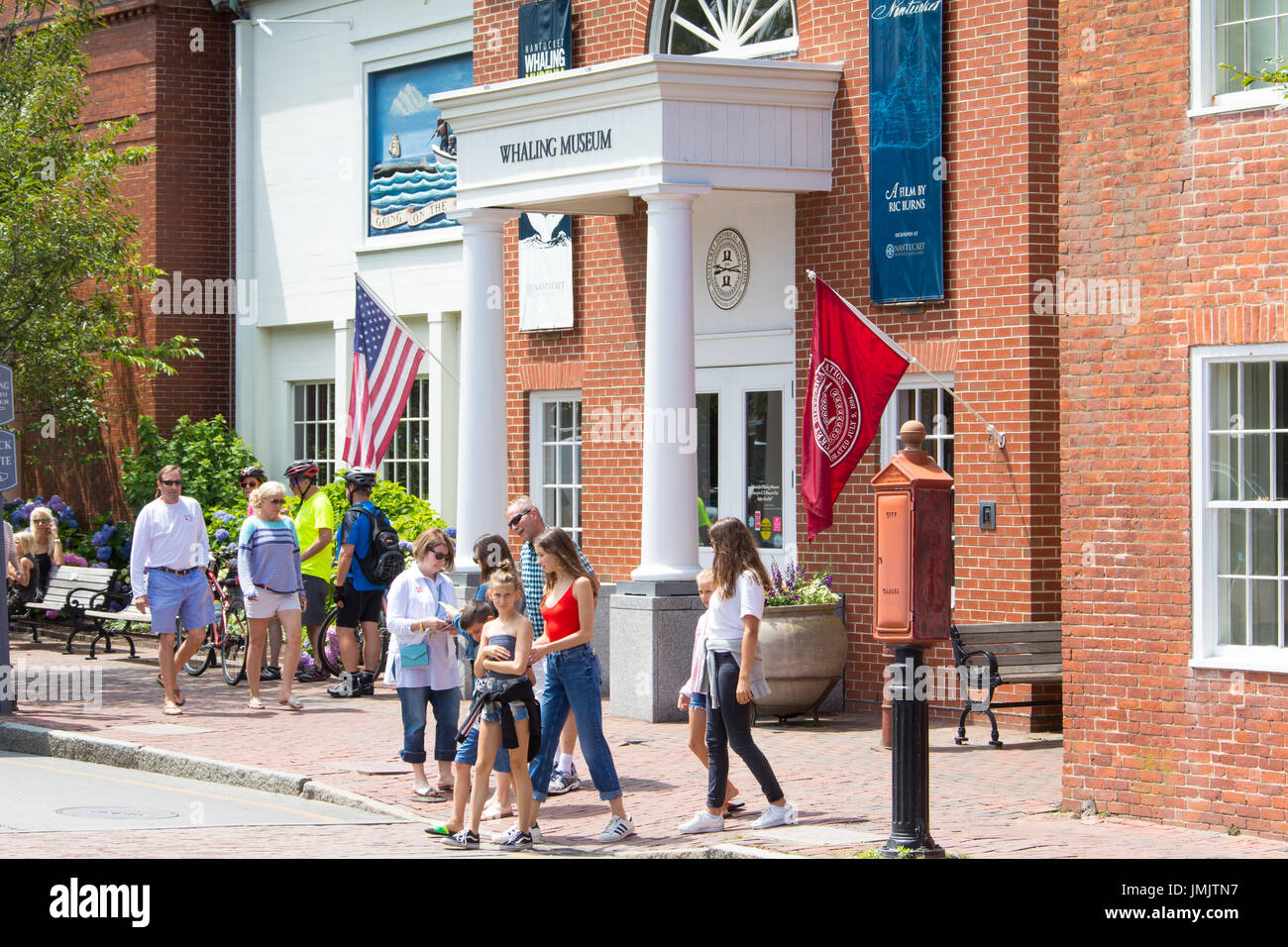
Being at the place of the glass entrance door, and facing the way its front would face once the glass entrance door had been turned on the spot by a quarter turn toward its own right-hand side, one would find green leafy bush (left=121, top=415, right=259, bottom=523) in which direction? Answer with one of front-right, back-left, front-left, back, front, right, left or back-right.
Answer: front

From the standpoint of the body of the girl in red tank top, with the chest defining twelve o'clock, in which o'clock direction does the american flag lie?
The american flag is roughly at 4 o'clock from the girl in red tank top.

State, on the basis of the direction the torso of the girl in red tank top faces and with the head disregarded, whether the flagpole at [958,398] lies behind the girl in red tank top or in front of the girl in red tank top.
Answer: behind

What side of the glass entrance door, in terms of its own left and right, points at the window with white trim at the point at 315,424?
right

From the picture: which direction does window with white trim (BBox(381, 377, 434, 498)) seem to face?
toward the camera

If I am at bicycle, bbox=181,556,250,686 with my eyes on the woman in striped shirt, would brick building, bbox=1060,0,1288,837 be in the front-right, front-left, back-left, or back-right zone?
front-left

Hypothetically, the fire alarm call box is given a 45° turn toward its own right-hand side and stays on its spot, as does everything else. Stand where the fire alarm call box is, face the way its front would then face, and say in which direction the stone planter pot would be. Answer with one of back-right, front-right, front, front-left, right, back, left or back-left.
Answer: right

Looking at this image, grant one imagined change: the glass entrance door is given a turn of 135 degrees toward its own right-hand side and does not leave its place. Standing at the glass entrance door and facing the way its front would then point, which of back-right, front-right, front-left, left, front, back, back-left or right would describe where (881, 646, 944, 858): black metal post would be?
back

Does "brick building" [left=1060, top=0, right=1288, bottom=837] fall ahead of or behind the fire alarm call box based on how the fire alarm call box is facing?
behind

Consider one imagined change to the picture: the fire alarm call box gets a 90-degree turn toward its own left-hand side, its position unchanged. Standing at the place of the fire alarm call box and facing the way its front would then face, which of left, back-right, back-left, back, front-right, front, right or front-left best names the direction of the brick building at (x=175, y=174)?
back

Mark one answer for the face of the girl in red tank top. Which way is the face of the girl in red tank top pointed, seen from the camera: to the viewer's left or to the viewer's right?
to the viewer's left

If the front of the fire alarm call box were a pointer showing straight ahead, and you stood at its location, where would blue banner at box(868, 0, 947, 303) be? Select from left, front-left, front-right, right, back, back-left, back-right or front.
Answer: back-right

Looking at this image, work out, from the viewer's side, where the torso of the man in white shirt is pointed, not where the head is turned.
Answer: toward the camera

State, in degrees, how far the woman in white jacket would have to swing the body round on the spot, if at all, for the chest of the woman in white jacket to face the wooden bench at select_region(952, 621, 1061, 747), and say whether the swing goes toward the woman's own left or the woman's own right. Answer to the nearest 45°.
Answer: approximately 45° to the woman's own left

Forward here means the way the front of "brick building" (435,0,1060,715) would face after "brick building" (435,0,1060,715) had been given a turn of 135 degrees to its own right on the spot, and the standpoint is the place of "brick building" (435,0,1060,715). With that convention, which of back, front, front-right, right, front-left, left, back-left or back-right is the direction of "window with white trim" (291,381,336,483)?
front-left

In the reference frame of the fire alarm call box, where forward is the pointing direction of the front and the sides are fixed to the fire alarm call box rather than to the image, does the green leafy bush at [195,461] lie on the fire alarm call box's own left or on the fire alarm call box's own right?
on the fire alarm call box's own right
